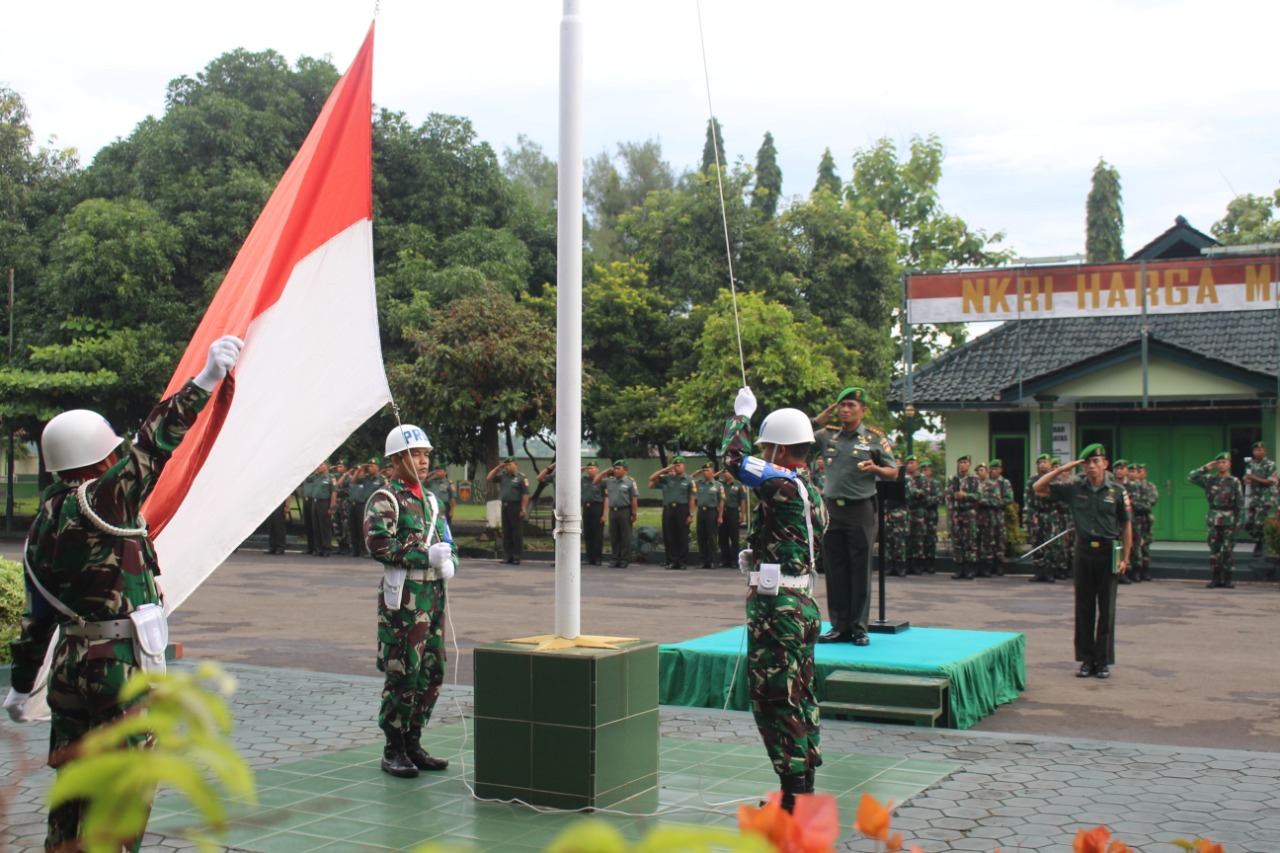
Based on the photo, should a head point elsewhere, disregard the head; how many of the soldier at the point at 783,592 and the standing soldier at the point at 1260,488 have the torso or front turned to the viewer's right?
0

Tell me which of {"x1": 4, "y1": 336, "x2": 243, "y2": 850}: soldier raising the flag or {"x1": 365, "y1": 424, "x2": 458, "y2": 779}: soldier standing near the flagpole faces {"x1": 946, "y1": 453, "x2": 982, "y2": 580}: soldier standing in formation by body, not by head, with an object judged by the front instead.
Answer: {"x1": 4, "y1": 336, "x2": 243, "y2": 850}: soldier raising the flag

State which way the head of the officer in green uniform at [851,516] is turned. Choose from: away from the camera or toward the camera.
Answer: toward the camera

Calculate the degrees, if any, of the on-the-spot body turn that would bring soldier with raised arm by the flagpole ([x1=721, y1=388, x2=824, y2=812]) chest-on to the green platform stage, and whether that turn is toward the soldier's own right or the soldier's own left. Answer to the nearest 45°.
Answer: approximately 45° to the soldier's own right

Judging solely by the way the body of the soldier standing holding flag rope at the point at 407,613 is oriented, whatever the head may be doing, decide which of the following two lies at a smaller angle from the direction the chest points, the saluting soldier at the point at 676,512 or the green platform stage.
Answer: the green platform stage

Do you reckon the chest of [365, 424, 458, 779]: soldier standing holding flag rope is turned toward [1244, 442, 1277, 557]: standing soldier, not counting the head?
no

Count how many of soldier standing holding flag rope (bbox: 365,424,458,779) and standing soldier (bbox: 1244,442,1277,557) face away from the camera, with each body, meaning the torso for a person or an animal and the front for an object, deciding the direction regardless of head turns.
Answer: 0

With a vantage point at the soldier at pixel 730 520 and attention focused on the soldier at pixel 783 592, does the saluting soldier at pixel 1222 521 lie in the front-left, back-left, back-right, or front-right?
front-left

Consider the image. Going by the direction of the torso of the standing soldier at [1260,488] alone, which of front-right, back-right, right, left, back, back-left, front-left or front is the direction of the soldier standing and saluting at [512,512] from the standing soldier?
front-right

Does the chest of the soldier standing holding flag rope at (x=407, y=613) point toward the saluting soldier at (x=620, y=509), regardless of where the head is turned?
no

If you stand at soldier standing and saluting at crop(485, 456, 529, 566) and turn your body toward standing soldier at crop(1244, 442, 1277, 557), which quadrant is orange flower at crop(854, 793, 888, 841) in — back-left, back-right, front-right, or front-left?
front-right

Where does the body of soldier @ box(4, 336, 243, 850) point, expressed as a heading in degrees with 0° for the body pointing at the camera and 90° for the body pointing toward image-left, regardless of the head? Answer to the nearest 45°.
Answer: approximately 225°

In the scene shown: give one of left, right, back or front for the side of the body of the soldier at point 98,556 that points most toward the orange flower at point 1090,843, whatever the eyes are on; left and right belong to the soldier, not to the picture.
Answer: right

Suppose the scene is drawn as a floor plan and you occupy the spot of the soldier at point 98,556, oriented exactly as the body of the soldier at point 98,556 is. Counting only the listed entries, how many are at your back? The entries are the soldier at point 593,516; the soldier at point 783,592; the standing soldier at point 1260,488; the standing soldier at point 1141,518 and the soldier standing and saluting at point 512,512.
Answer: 0

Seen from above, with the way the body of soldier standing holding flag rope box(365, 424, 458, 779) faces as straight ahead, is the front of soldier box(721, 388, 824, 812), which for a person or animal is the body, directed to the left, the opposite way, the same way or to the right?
the opposite way

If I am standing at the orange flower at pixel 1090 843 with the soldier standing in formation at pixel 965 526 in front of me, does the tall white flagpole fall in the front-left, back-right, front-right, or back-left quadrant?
front-left

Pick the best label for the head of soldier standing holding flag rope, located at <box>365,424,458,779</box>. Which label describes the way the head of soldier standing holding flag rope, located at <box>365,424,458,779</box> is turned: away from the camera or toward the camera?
toward the camera

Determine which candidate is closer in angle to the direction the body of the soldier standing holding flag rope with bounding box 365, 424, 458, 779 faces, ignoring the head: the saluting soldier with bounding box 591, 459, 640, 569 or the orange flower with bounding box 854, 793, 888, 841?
the orange flower

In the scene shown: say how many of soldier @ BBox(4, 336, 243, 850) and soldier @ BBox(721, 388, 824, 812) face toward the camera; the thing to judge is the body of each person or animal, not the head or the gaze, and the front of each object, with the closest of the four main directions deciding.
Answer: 0

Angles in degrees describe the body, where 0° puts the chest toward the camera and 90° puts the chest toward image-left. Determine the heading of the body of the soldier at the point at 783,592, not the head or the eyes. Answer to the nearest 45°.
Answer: approximately 135°

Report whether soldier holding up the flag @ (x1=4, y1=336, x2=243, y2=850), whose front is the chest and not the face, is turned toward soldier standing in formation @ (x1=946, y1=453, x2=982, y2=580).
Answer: yes
